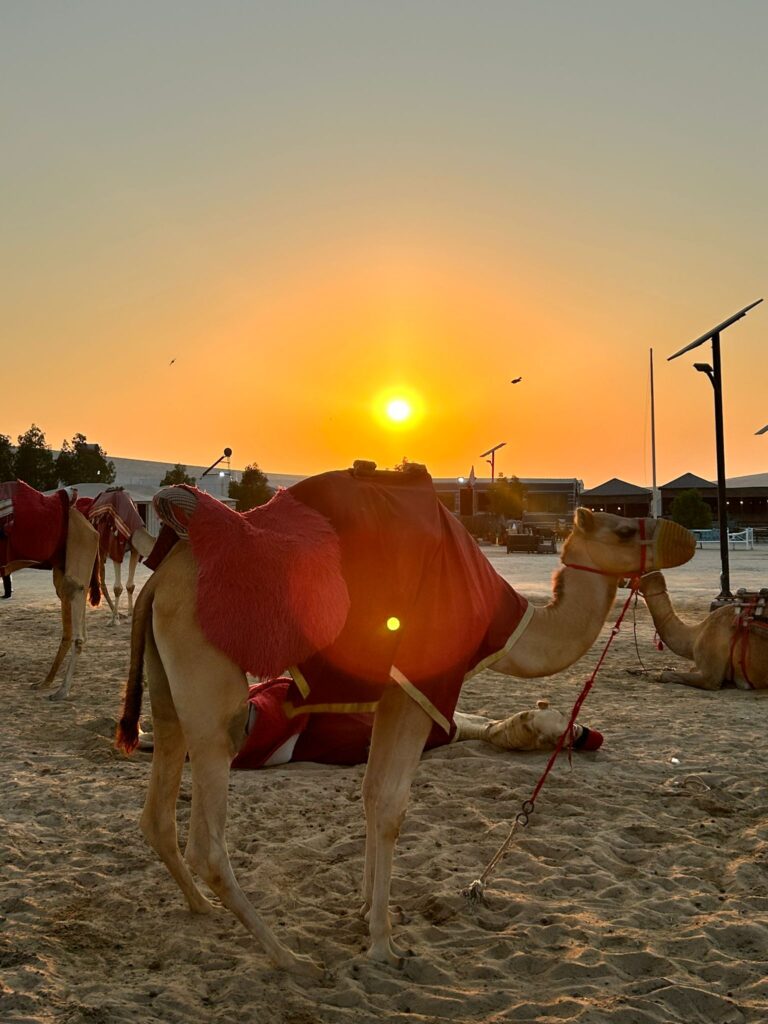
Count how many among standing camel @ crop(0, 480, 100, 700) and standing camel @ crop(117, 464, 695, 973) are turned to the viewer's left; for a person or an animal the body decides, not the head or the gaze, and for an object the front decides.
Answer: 1

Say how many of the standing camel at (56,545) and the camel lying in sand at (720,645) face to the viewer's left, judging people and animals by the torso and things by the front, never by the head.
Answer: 2

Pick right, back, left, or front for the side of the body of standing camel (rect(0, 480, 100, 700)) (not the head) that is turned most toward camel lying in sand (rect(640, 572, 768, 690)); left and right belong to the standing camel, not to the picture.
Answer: back

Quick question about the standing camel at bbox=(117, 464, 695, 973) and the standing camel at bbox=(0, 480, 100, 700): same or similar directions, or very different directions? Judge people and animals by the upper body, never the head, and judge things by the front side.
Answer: very different directions

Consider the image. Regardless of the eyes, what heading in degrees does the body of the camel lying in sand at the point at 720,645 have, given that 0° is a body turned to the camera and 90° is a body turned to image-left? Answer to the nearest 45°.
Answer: approximately 90°

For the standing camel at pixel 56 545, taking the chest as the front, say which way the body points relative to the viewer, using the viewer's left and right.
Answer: facing to the left of the viewer

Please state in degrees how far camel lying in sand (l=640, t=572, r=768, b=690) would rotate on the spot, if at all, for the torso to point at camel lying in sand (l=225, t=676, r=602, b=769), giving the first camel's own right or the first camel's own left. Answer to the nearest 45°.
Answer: approximately 45° to the first camel's own left

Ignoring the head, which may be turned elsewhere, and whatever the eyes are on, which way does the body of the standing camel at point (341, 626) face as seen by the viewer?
to the viewer's right

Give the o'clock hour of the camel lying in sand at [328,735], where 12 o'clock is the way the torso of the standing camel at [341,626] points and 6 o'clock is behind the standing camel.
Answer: The camel lying in sand is roughly at 9 o'clock from the standing camel.

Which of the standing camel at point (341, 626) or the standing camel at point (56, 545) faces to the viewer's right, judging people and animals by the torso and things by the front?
the standing camel at point (341, 626)
